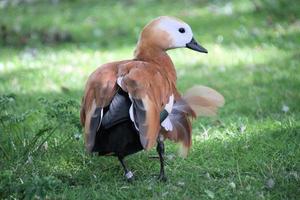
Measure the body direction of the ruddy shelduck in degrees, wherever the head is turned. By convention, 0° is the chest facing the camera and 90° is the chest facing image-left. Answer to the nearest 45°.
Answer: approximately 225°
